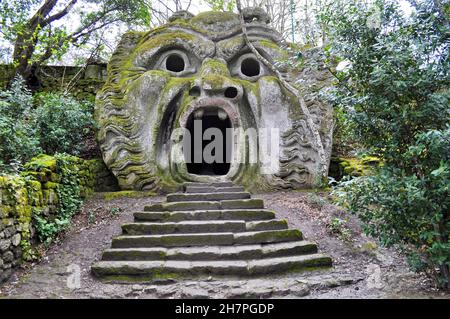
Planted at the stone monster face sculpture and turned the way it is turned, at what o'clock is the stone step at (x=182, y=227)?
The stone step is roughly at 12 o'clock from the stone monster face sculpture.

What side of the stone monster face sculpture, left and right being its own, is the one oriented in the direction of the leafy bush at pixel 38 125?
right

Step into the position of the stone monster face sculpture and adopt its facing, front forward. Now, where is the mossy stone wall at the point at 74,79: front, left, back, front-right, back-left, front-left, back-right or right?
back-right

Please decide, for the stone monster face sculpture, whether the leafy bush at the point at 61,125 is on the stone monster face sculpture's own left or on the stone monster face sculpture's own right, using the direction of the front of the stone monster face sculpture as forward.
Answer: on the stone monster face sculpture's own right

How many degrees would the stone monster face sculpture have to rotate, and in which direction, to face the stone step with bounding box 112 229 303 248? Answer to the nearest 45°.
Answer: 0° — it already faces it

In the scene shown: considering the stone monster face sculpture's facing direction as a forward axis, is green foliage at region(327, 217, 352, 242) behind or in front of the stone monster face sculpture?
in front

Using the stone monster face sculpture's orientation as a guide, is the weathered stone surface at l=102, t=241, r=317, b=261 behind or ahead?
ahead

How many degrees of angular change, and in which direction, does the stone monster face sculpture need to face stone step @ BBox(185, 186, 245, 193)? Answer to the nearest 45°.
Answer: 0° — it already faces it

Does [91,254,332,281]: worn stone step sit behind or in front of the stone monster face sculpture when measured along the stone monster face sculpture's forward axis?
in front

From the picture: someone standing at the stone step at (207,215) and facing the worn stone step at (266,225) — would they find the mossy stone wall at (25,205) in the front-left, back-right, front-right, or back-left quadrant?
back-right

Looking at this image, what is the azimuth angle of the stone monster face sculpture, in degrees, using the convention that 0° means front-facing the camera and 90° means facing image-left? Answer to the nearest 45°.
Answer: approximately 0°

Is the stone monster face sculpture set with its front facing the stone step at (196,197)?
yes
